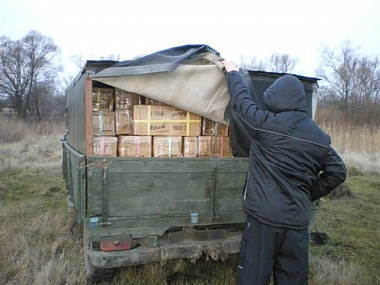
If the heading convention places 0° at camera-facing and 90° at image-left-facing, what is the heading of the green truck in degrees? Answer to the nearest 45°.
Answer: approximately 180°

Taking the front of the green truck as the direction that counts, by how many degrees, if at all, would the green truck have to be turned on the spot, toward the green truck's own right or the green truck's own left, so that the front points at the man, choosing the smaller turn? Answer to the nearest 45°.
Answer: approximately 135° to the green truck's own right

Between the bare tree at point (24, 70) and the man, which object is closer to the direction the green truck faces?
the bare tree

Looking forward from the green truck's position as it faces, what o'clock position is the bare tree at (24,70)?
The bare tree is roughly at 11 o'clock from the green truck.

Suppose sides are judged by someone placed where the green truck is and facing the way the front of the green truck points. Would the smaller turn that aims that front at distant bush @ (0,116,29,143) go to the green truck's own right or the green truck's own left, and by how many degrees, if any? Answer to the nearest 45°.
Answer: approximately 45° to the green truck's own left
